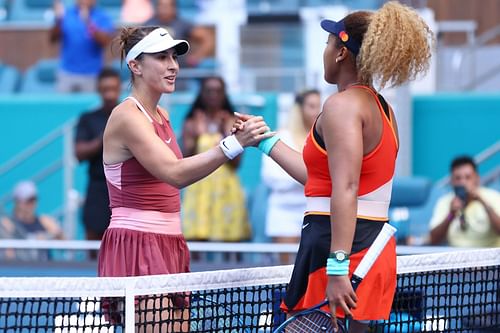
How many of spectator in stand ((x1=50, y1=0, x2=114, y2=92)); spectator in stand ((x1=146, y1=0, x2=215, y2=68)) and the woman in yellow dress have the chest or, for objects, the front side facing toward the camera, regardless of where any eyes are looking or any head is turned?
3

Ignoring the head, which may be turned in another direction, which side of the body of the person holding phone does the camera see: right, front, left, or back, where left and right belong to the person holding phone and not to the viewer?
front

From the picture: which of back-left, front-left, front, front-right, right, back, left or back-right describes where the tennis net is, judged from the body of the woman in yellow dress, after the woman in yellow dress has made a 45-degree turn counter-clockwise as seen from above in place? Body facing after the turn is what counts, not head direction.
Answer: front-right

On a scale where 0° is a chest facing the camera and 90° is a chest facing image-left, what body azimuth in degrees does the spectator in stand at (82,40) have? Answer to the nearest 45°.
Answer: approximately 0°

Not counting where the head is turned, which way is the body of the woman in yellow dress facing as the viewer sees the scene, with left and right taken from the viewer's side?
facing the viewer

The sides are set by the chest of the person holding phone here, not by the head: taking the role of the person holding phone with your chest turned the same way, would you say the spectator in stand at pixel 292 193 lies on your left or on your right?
on your right

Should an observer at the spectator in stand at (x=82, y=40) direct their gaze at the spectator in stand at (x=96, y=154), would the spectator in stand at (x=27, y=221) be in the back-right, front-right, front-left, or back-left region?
front-right

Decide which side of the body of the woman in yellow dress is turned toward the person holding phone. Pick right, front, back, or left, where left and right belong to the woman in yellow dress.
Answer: left

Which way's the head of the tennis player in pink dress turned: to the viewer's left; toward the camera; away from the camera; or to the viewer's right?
to the viewer's right

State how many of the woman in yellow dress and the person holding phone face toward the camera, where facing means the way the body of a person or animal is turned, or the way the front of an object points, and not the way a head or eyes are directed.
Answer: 2

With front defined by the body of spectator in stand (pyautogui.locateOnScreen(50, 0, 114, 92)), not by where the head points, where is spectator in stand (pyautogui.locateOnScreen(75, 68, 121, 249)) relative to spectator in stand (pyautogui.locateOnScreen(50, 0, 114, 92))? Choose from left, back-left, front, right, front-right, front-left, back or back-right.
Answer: front
